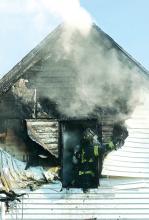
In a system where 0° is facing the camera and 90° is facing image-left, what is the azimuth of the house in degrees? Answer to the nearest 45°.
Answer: approximately 0°
